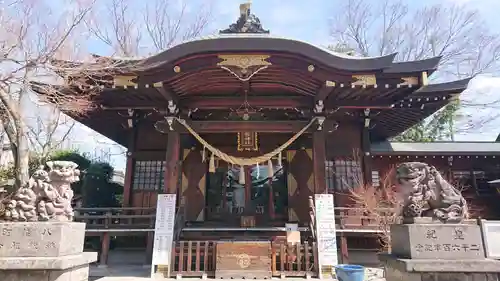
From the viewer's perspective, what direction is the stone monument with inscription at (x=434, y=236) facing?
toward the camera

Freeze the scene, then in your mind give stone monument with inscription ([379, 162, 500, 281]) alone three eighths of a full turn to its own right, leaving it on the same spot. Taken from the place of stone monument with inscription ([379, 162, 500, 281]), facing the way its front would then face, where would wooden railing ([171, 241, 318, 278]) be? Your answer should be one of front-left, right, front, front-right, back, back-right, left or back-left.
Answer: front

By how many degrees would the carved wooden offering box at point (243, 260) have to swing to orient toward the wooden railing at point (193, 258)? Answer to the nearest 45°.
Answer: approximately 90° to its right

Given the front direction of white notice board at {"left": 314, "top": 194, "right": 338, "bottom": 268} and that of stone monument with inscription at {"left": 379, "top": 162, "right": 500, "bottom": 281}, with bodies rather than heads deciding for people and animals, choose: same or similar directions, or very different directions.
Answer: same or similar directions

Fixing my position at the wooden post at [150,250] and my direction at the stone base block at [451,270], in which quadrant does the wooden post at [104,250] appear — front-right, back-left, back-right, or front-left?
back-right

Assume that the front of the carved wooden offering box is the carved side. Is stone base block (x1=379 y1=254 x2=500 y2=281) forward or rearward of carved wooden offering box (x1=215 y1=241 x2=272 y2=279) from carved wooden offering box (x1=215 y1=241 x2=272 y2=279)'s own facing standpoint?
forward

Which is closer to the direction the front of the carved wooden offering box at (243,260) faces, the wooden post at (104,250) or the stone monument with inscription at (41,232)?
the stone monument with inscription

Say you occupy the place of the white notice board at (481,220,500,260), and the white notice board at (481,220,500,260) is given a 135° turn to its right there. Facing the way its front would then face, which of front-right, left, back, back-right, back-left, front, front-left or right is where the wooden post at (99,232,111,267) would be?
front-left

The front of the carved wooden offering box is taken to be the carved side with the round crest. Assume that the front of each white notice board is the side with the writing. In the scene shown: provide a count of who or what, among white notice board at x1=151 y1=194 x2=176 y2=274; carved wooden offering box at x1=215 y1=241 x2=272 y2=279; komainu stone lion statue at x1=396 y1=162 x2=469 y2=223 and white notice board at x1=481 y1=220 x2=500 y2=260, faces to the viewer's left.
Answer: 1

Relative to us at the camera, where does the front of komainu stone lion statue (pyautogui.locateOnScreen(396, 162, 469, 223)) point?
facing to the left of the viewer

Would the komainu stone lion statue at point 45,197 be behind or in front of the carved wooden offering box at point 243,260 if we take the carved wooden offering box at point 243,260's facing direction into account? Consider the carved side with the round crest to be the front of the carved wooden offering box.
in front

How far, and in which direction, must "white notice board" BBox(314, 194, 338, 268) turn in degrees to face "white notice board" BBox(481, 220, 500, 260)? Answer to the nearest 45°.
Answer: approximately 45° to its left

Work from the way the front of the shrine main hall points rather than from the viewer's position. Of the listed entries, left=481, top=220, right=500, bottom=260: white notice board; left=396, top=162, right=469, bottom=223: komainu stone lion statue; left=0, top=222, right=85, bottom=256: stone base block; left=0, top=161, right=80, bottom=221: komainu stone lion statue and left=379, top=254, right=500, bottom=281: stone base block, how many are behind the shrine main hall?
0

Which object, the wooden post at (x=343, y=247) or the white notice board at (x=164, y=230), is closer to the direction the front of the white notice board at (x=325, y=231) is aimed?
the white notice board

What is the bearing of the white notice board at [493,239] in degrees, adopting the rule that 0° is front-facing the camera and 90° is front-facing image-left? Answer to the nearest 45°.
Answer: approximately 0°

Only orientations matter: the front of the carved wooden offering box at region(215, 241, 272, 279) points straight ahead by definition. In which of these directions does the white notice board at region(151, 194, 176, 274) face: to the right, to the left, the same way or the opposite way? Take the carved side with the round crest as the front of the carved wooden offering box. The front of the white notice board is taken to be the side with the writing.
the same way

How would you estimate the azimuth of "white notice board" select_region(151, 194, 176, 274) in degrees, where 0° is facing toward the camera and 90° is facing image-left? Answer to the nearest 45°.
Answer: approximately 0°

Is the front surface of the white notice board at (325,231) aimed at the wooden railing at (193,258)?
no

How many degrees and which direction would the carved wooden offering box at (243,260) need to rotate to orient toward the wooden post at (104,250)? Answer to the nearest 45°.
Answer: approximately 135° to its right

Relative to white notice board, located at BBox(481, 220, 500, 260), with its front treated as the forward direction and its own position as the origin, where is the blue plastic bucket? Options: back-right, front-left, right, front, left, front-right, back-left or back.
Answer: right
